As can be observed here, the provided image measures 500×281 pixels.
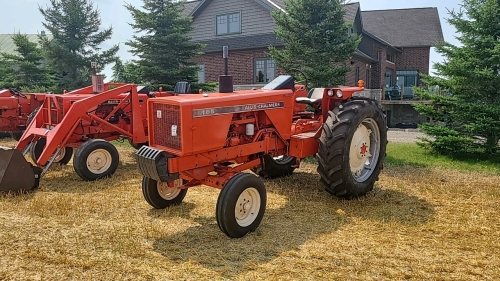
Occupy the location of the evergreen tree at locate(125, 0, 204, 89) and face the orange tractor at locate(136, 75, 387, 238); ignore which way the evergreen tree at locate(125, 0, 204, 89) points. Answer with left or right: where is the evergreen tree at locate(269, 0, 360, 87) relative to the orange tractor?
left

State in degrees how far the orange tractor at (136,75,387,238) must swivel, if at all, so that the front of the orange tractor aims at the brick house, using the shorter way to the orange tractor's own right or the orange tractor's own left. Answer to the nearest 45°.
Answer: approximately 135° to the orange tractor's own right

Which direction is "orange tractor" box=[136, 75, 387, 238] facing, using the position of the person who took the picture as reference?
facing the viewer and to the left of the viewer

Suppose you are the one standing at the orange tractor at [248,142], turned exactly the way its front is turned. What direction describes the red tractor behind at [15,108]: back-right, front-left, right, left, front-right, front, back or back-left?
right

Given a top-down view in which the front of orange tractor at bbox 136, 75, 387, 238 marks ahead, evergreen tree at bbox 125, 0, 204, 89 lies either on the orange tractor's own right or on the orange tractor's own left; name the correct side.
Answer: on the orange tractor's own right

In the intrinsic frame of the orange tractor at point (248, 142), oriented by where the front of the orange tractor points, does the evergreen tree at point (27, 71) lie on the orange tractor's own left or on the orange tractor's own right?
on the orange tractor's own right

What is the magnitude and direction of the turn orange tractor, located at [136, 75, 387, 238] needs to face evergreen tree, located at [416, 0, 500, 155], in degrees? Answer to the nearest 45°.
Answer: approximately 180°

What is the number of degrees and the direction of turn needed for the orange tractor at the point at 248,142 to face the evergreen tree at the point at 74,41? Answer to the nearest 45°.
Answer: approximately 90° to its right

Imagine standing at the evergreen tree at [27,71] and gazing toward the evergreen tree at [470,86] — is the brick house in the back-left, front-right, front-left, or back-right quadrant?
front-left

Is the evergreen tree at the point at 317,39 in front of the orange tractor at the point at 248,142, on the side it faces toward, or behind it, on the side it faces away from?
behind
